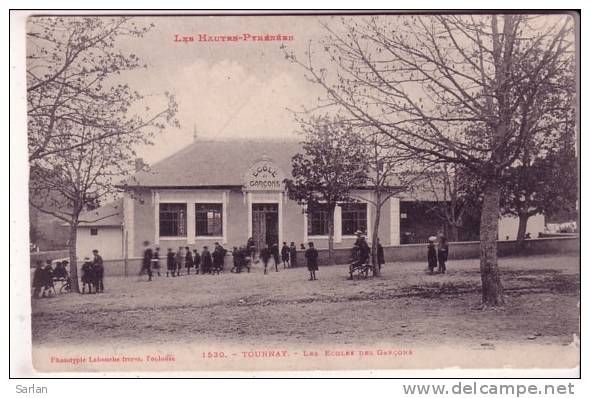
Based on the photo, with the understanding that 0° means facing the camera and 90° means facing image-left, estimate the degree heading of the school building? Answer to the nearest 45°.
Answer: approximately 0°

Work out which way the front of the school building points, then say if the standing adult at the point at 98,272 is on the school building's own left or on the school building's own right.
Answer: on the school building's own right
